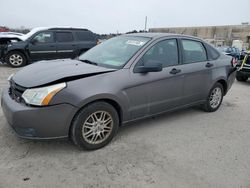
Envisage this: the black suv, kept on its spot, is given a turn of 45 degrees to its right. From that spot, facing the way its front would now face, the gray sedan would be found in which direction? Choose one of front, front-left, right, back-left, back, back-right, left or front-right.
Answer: back-left

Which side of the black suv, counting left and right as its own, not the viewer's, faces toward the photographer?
left
